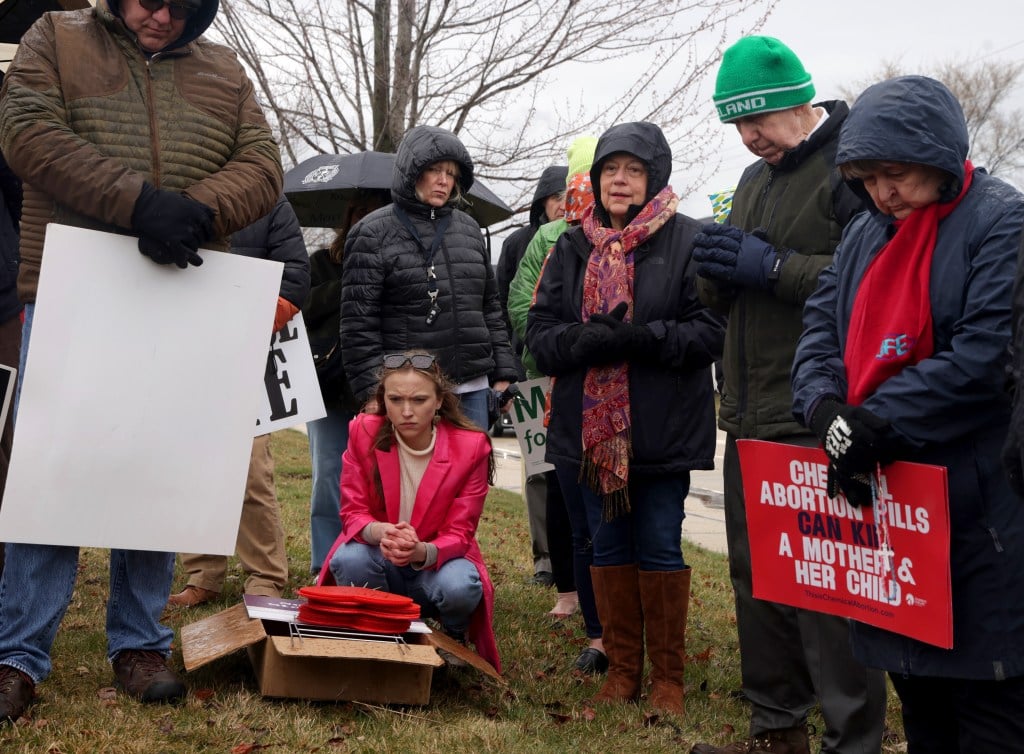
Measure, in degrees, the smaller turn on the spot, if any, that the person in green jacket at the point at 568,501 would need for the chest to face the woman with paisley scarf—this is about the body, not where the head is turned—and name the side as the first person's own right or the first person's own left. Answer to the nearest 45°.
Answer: approximately 45° to the first person's own left

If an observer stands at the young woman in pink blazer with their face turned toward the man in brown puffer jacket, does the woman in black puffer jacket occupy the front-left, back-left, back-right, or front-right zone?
back-right

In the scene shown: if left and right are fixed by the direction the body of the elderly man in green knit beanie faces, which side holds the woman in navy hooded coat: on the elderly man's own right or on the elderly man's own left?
on the elderly man's own left

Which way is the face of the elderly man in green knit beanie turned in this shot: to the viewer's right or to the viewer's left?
to the viewer's left

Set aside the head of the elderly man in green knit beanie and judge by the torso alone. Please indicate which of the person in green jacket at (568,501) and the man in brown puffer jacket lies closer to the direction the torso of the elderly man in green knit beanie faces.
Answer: the man in brown puffer jacket

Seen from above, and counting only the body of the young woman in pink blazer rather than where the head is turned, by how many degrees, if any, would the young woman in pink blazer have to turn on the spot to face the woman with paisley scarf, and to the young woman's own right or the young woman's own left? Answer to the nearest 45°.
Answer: approximately 90° to the young woman's own left

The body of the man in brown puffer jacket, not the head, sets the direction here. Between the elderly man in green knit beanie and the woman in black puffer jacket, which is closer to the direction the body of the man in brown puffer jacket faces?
the elderly man in green knit beanie

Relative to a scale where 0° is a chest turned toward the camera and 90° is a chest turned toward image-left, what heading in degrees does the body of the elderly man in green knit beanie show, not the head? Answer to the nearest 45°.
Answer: approximately 45°
